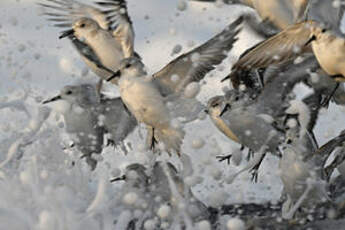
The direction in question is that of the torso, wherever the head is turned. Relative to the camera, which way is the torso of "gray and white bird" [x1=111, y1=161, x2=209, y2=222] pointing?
to the viewer's left

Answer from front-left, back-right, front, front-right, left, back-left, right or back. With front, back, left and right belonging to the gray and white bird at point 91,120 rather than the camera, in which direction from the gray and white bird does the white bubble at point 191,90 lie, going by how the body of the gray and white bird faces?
back-left

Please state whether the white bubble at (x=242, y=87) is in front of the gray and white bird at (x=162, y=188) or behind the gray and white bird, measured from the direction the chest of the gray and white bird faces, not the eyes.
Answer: behind

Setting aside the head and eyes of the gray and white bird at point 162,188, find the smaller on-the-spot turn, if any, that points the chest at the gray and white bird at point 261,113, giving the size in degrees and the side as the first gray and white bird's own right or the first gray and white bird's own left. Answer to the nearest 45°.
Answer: approximately 180°

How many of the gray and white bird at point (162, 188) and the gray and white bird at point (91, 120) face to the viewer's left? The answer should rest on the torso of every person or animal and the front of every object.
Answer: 2

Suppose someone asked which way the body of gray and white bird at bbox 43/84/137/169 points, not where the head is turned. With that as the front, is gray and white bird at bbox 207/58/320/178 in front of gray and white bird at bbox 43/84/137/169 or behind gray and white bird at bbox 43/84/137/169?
behind

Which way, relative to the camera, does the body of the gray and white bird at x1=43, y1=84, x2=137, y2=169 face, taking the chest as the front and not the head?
to the viewer's left
